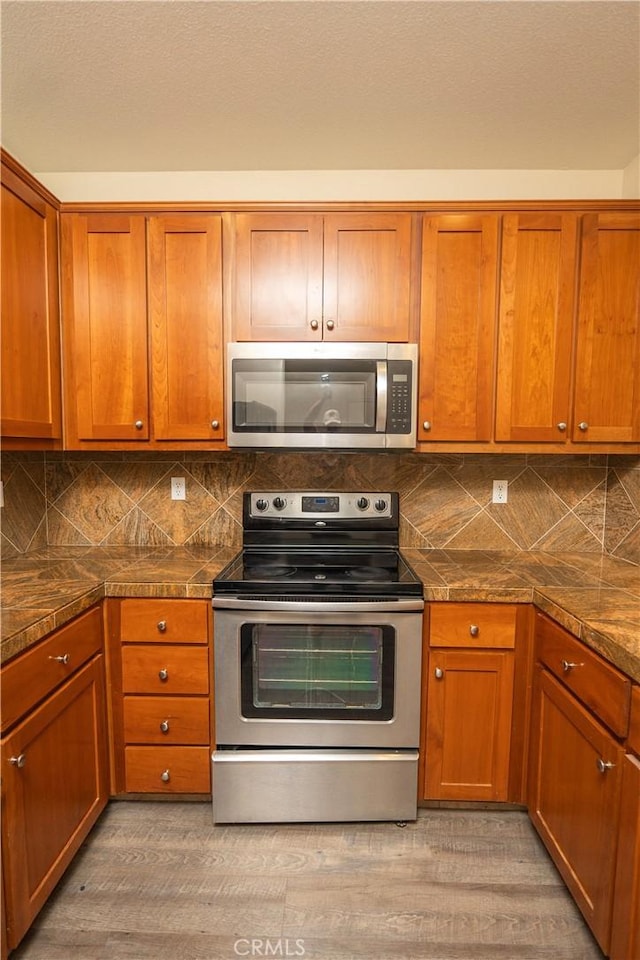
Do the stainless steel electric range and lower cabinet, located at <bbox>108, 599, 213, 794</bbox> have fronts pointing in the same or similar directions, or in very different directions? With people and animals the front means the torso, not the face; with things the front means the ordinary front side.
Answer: same or similar directions

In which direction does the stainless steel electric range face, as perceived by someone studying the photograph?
facing the viewer

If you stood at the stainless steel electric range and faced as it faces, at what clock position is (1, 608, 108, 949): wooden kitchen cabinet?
The wooden kitchen cabinet is roughly at 2 o'clock from the stainless steel electric range.

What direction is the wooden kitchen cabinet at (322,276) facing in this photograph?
toward the camera

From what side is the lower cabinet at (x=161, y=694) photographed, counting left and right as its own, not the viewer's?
front

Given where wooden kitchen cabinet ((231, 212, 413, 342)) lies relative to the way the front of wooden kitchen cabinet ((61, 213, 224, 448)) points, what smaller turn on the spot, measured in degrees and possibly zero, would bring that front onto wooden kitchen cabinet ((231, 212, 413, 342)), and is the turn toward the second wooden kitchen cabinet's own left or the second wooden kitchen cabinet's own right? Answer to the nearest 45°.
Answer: approximately 90° to the second wooden kitchen cabinet's own left
